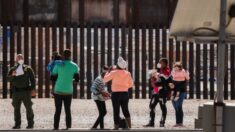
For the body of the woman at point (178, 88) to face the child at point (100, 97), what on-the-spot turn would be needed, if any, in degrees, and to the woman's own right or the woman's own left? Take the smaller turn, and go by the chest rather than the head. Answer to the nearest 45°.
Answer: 0° — they already face them

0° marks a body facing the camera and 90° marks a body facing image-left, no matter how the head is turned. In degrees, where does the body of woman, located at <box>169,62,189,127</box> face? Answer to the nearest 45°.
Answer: approximately 45°

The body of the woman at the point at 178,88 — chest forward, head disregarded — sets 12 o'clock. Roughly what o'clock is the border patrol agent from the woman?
The border patrol agent is roughly at 1 o'clock from the woman.
